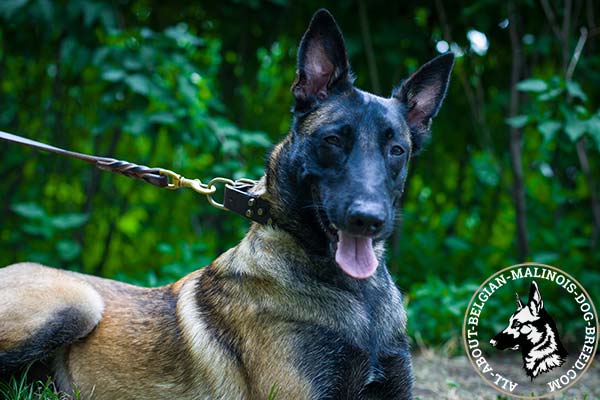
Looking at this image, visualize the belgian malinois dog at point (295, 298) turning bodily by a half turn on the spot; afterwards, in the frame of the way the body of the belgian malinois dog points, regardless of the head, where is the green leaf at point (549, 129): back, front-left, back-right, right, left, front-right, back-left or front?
right

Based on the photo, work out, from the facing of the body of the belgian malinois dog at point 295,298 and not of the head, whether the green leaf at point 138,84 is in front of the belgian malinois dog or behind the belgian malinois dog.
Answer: behind

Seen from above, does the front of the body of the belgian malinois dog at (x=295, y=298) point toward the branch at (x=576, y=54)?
no

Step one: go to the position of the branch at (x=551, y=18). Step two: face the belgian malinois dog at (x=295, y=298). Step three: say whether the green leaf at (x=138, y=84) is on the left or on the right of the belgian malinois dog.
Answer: right

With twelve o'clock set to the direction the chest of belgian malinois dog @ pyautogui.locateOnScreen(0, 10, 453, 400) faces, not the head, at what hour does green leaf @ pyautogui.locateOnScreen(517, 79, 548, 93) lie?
The green leaf is roughly at 9 o'clock from the belgian malinois dog.

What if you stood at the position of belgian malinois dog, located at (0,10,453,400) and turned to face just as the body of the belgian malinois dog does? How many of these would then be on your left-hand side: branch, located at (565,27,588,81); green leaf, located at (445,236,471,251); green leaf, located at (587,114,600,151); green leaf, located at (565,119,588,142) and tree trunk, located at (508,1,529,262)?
5

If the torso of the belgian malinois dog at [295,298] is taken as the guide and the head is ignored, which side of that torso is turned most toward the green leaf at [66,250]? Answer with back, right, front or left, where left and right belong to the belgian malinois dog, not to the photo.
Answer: back

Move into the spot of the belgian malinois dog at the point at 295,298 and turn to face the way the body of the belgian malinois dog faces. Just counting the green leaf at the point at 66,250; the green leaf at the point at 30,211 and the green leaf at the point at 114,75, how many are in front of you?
0

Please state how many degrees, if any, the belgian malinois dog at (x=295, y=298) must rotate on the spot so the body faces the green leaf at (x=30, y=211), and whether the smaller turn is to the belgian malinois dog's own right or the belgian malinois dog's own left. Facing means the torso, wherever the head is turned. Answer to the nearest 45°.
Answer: approximately 180°

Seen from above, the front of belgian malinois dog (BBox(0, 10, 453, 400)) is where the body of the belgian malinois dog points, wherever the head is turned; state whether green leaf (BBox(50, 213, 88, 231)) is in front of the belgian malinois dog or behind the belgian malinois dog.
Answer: behind

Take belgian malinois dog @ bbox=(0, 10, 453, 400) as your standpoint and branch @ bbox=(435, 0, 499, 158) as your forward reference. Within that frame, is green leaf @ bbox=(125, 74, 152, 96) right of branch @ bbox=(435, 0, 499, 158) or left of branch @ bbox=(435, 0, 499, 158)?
left

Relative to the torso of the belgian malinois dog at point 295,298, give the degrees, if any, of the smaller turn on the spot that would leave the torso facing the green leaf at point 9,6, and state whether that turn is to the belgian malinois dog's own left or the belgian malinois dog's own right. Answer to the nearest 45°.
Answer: approximately 180°

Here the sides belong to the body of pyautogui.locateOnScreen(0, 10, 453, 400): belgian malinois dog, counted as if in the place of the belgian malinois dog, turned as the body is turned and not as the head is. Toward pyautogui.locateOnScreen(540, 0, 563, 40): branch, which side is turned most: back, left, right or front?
left

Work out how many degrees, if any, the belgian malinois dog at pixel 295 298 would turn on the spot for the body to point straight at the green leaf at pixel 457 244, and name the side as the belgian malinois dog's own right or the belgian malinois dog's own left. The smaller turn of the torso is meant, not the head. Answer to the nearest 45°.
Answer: approximately 90° to the belgian malinois dog's own left

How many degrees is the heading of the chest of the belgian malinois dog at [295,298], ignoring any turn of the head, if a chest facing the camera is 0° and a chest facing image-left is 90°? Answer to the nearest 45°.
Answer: approximately 315°
